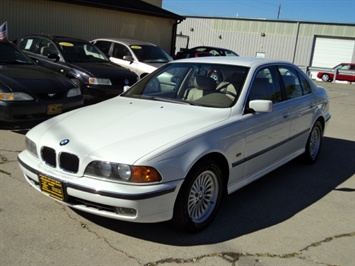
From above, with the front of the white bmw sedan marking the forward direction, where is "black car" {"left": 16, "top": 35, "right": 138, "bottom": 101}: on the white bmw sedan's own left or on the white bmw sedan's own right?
on the white bmw sedan's own right

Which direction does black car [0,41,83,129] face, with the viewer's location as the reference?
facing the viewer and to the right of the viewer

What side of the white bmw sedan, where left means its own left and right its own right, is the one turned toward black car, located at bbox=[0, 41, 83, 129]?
right

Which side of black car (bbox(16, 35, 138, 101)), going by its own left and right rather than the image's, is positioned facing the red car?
left

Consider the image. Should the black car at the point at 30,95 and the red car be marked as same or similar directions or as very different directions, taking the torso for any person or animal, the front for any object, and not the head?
very different directions

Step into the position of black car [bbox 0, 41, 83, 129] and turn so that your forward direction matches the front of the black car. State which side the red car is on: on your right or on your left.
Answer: on your left

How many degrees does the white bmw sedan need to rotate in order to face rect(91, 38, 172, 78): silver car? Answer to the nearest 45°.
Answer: approximately 135° to its right

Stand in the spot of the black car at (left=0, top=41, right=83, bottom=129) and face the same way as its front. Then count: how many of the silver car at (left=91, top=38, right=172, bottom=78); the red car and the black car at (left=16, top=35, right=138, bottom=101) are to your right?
0

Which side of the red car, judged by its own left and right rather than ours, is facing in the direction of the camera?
left

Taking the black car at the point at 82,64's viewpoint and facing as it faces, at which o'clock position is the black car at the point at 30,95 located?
the black car at the point at 30,95 is roughly at 2 o'clock from the black car at the point at 82,64.

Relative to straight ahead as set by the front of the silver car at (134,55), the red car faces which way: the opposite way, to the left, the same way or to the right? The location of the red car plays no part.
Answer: the opposite way

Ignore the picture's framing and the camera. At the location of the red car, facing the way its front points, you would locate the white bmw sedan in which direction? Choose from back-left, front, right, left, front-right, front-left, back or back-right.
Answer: left

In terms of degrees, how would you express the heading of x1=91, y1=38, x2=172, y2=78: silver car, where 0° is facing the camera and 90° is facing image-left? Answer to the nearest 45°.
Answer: approximately 315°

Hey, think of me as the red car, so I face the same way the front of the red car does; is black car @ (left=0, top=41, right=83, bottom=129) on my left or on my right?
on my left

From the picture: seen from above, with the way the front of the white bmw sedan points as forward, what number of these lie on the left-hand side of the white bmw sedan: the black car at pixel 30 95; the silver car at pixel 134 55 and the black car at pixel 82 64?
0
